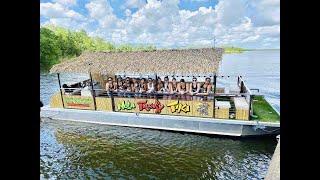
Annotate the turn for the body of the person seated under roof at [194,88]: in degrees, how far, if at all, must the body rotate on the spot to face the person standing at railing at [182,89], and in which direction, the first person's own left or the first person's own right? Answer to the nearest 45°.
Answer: approximately 90° to the first person's own right

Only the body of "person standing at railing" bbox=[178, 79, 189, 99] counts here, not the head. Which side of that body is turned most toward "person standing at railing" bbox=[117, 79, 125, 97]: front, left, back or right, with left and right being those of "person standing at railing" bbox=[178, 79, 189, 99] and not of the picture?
right

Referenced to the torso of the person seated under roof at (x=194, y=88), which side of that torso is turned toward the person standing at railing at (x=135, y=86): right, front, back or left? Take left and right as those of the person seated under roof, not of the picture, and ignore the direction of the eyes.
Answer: right

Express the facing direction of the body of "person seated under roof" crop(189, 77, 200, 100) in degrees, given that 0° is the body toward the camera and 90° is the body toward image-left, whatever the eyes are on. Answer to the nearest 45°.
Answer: approximately 0°

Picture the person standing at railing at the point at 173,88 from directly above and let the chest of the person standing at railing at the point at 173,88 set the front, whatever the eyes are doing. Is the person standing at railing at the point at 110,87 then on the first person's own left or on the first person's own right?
on the first person's own right

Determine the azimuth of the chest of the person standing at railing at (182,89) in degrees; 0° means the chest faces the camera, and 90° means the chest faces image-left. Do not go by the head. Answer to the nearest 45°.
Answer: approximately 0°
